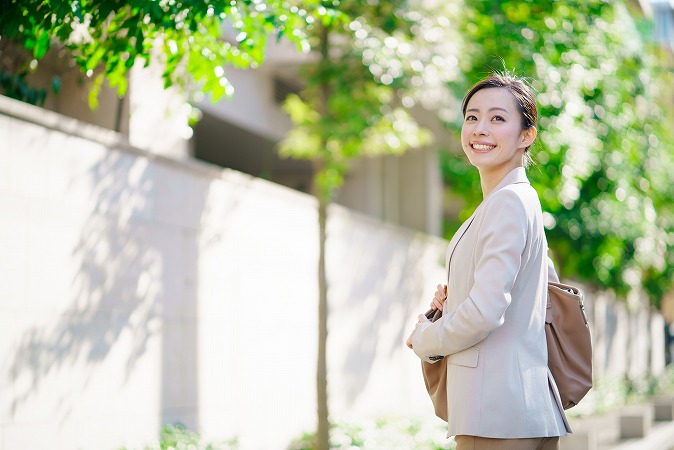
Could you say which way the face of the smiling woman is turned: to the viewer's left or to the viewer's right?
to the viewer's left

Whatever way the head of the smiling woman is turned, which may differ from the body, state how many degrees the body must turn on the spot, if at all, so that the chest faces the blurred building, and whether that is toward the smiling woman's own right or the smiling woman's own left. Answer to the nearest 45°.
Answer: approximately 90° to the smiling woman's own right

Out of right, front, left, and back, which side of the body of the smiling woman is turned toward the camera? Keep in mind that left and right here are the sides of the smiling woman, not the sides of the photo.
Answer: left
